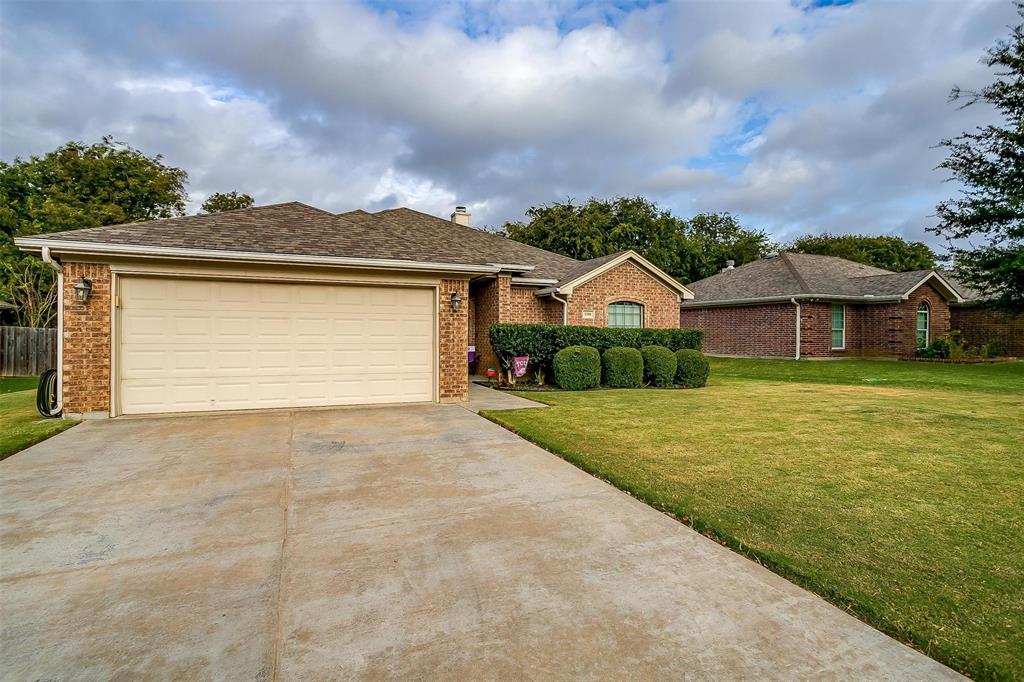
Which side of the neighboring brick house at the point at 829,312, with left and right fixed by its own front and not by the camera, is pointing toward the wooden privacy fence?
right

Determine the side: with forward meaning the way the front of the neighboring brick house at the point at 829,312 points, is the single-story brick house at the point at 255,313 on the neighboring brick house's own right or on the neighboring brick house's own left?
on the neighboring brick house's own right

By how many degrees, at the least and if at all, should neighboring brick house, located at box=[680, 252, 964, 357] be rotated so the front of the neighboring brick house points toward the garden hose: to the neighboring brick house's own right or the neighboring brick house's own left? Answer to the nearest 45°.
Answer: approximately 90° to the neighboring brick house's own right

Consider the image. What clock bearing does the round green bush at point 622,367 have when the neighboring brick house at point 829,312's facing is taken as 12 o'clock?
The round green bush is roughly at 2 o'clock from the neighboring brick house.

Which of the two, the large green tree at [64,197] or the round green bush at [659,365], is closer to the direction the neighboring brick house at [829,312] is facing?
the round green bush

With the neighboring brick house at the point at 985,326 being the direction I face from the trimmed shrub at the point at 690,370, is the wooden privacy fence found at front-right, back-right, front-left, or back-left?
back-left

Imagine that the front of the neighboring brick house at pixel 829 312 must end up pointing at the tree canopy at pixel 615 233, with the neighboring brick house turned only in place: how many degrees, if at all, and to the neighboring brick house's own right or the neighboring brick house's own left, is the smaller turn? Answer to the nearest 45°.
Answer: approximately 180°

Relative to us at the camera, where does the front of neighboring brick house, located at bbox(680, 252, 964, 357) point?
facing the viewer and to the right of the viewer

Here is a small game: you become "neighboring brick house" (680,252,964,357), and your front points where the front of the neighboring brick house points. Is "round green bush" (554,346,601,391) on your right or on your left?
on your right

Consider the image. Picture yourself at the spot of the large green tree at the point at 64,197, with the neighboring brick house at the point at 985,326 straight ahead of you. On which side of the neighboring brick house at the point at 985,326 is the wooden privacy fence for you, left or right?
right
